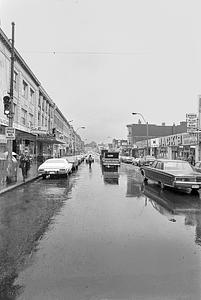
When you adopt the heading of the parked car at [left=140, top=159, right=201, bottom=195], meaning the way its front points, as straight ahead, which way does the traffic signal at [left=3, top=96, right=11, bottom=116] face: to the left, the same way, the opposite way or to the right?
the opposite way

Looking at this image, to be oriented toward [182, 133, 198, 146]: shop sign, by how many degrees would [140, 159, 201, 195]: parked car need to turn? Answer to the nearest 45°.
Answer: approximately 45° to its right

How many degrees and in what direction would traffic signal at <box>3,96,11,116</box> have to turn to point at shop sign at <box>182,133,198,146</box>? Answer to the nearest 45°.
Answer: approximately 135° to its left

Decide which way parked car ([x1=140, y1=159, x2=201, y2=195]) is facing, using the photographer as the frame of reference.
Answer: facing away from the viewer and to the left of the viewer

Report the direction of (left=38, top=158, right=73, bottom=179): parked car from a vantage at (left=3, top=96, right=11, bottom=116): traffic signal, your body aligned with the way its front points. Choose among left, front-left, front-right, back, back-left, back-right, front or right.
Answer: back-left

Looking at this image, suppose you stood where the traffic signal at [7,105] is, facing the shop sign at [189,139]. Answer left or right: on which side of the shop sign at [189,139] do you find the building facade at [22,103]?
left

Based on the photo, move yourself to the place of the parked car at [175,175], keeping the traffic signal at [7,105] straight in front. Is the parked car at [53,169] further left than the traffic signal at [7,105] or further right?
right

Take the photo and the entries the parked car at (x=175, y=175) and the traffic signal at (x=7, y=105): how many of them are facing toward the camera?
1
